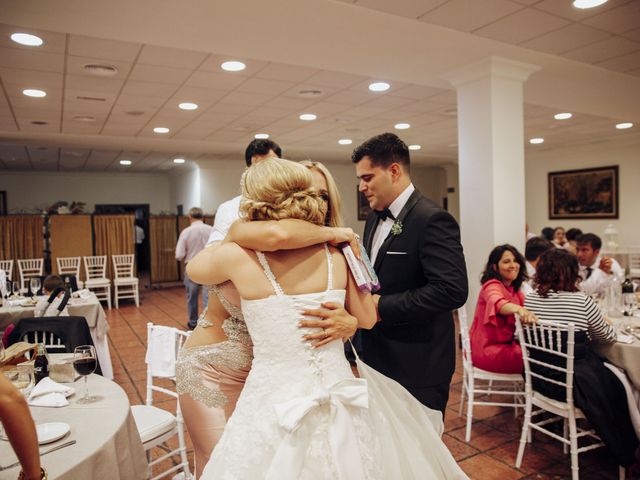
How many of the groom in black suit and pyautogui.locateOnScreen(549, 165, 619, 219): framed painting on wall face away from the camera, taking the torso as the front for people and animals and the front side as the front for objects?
0

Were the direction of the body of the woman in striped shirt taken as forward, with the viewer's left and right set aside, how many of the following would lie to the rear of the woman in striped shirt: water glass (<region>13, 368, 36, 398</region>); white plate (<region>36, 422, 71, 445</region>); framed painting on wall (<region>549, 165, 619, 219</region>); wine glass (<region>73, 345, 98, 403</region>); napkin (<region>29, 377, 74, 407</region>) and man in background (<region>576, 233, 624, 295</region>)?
4

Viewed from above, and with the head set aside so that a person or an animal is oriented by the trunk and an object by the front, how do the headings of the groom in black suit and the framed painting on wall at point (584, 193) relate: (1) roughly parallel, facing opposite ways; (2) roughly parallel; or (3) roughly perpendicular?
roughly parallel

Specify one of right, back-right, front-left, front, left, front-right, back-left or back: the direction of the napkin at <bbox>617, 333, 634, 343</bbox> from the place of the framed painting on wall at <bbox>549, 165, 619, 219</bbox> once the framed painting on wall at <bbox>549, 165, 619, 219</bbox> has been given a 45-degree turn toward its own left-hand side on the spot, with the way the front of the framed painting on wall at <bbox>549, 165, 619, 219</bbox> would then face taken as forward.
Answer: front

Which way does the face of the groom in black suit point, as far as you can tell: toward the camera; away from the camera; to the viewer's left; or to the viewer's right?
to the viewer's left

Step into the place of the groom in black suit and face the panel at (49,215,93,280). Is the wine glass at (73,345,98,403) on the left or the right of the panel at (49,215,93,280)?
left

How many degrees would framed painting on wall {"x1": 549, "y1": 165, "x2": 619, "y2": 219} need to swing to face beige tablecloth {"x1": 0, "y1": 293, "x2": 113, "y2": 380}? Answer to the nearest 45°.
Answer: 0° — it already faces it

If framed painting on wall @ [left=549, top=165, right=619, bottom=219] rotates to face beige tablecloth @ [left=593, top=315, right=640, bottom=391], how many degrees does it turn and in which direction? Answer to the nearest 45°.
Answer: approximately 45° to its left

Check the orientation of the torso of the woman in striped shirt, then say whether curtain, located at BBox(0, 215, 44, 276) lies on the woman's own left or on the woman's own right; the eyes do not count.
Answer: on the woman's own left

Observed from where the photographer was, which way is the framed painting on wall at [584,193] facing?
facing the viewer and to the left of the viewer

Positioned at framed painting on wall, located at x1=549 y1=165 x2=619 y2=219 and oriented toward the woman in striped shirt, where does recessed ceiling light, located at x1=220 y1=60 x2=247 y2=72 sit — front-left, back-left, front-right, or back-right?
front-right

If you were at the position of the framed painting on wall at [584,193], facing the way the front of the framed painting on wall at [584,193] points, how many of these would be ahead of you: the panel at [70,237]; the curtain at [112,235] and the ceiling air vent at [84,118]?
3

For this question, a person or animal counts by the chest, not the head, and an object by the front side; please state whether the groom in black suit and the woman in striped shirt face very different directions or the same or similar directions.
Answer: very different directions

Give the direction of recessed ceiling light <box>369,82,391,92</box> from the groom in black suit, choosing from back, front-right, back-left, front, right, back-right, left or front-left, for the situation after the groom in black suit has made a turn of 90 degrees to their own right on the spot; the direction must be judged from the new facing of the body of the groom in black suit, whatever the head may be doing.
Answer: front-right
